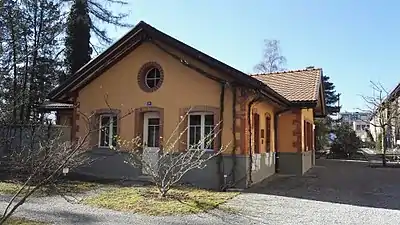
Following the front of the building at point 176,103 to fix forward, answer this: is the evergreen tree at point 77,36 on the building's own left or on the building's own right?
on the building's own right

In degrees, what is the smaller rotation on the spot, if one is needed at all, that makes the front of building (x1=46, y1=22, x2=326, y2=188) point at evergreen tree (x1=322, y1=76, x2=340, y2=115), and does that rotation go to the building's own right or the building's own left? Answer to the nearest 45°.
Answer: approximately 180°

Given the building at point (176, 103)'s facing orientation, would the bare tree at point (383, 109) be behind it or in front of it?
behind

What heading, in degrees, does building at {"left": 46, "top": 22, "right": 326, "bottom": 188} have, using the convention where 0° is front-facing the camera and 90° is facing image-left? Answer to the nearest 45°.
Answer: approximately 45°

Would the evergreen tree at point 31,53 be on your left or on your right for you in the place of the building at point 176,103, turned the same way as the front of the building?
on your right

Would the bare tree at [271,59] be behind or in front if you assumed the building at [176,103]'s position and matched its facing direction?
behind

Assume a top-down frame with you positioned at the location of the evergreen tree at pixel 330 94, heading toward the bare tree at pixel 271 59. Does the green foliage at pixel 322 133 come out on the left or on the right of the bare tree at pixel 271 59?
left
